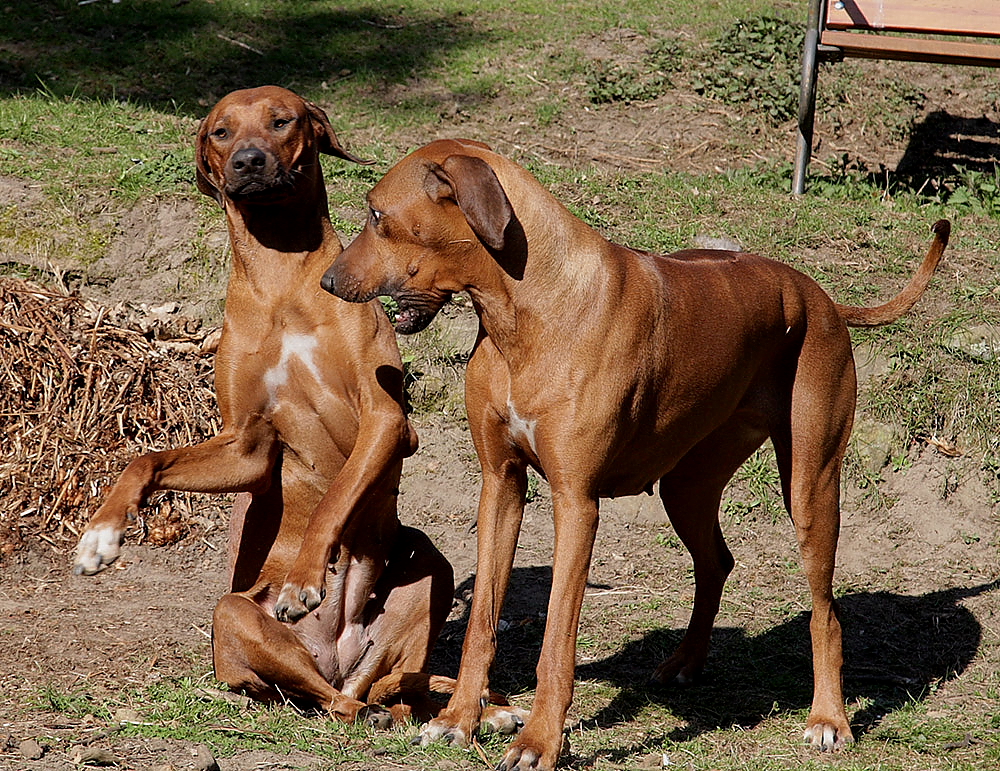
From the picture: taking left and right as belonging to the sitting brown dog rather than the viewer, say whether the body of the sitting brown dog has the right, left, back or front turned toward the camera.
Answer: front

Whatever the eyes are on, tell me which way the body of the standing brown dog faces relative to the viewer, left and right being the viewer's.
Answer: facing the viewer and to the left of the viewer

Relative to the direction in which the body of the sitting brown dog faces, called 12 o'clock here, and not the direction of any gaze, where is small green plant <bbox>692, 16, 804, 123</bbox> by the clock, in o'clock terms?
The small green plant is roughly at 7 o'clock from the sitting brown dog.

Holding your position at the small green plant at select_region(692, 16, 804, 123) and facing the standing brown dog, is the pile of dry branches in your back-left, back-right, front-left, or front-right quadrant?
front-right

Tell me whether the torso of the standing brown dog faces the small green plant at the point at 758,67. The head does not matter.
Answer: no

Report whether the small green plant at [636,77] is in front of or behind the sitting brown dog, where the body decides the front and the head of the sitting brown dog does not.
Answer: behind

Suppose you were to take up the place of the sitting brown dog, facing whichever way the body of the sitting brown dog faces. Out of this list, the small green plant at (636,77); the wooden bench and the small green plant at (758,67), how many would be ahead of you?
0

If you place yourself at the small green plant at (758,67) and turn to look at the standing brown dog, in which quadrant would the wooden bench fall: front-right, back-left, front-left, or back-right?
front-left

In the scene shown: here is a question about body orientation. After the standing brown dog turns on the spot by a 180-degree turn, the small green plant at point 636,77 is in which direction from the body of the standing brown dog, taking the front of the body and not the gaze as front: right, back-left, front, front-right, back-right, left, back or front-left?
front-left
